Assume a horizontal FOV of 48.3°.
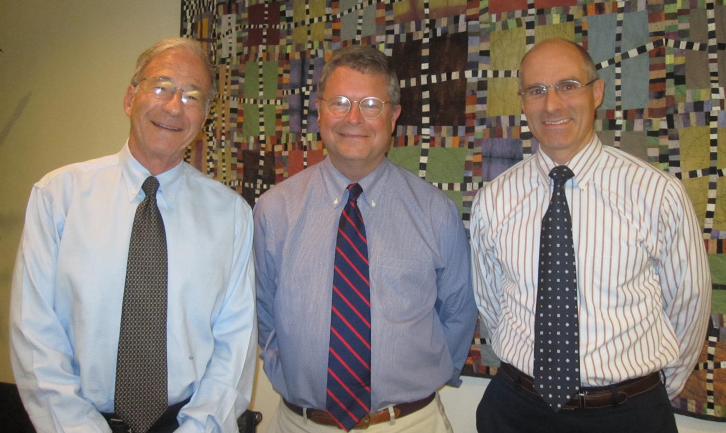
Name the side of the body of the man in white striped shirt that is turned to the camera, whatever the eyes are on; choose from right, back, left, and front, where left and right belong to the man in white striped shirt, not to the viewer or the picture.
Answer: front

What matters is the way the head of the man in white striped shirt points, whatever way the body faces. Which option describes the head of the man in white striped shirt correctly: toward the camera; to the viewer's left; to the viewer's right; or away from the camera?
toward the camera

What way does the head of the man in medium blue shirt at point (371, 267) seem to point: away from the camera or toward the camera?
toward the camera

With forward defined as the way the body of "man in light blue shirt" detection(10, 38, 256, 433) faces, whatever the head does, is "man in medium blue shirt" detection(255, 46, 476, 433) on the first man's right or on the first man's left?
on the first man's left

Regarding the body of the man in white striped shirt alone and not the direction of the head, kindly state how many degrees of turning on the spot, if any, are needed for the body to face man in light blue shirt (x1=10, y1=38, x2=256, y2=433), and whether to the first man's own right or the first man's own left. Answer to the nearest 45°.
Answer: approximately 45° to the first man's own right

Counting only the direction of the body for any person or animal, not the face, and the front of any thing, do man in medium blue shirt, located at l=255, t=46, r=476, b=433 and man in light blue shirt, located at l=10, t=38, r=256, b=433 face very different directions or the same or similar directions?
same or similar directions

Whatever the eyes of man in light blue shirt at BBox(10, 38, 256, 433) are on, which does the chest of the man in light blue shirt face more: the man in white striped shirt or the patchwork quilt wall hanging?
the man in white striped shirt

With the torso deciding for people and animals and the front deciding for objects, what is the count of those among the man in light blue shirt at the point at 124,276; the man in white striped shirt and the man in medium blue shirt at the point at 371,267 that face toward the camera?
3

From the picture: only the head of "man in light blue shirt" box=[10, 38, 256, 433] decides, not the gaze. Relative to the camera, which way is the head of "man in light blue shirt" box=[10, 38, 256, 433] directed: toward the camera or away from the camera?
toward the camera

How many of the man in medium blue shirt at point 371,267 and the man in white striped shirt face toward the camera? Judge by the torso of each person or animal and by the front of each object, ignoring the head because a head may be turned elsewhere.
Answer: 2

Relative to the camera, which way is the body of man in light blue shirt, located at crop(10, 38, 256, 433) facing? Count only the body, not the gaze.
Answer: toward the camera

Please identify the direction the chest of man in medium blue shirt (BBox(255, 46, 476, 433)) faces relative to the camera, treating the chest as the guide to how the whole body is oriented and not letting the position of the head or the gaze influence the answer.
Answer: toward the camera

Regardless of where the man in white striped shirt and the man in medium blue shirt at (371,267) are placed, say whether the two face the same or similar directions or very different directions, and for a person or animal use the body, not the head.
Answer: same or similar directions
